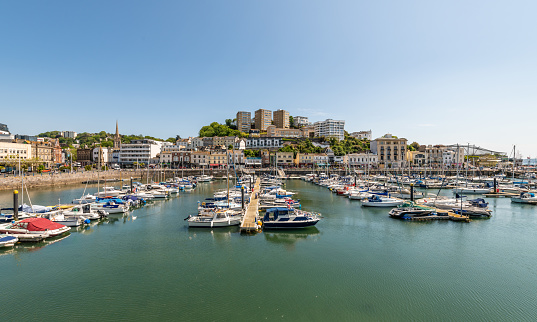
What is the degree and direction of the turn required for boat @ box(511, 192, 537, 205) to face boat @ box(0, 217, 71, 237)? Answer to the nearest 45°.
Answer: approximately 45° to its left

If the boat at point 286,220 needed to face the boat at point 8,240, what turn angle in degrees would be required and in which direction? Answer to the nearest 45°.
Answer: approximately 180°

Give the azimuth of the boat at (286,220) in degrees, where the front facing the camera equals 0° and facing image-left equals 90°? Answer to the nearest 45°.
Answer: approximately 270°

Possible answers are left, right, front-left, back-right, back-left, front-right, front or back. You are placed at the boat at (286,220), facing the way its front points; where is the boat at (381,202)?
front-left

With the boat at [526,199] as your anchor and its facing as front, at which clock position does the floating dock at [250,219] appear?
The floating dock is roughly at 10 o'clock from the boat.

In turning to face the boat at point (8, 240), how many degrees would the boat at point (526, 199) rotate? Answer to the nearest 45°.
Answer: approximately 45° to its left

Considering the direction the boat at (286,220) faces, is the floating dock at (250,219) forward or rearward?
rearward

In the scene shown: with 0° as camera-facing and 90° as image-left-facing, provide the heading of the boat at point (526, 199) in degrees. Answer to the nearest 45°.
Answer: approximately 90°

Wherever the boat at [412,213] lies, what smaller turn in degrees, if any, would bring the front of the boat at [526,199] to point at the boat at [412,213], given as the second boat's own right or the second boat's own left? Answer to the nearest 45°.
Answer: approximately 45° to the second boat's own left

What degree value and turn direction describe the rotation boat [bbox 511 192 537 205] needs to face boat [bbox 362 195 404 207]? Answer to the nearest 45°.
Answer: approximately 45° to its left

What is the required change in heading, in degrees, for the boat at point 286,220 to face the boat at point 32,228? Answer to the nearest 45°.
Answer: approximately 180°

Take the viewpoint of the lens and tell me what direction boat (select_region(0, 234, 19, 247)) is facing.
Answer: facing to the right of the viewer

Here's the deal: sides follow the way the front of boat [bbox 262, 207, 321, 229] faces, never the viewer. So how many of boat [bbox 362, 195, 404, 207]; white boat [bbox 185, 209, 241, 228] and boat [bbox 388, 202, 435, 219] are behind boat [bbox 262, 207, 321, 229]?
1
